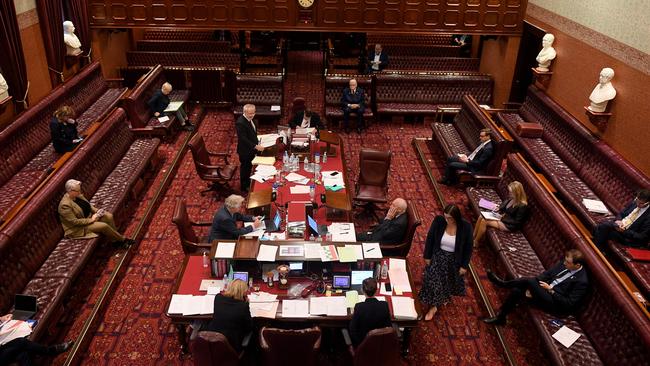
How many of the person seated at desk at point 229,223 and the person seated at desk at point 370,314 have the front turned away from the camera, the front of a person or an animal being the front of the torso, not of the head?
1

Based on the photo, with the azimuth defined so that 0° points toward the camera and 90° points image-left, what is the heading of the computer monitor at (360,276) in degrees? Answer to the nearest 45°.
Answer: approximately 0°

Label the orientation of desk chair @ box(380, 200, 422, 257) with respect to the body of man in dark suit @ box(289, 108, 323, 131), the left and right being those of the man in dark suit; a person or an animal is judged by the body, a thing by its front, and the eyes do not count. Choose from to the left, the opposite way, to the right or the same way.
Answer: to the right

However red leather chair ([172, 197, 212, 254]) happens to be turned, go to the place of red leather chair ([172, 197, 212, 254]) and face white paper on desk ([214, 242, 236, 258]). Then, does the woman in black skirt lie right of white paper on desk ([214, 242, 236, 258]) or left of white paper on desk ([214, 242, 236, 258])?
left

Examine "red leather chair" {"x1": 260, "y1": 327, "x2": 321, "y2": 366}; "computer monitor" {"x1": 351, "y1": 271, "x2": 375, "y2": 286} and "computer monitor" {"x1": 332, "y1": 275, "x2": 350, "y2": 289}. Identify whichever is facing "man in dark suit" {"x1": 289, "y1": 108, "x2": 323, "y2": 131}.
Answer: the red leather chair

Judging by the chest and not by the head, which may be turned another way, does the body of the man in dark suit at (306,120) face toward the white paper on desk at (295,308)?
yes

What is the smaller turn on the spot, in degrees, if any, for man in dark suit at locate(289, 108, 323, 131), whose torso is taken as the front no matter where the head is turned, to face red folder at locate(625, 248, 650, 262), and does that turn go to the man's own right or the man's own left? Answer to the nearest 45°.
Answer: approximately 45° to the man's own left

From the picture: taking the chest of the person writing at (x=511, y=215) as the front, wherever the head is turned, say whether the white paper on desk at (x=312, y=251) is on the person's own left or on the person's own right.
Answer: on the person's own left

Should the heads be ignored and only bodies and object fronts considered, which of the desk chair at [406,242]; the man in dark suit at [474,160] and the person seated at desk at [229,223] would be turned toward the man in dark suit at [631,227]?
the person seated at desk

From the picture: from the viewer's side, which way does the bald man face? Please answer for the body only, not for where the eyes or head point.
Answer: to the viewer's left

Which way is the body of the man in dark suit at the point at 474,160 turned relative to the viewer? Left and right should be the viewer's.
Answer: facing to the left of the viewer
